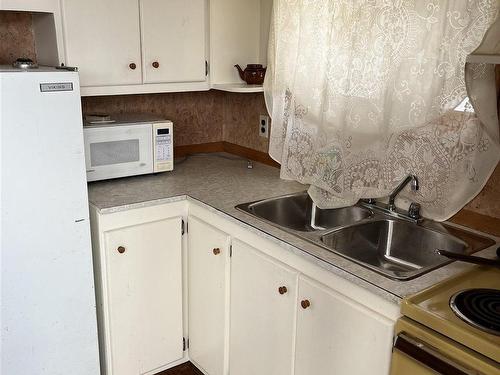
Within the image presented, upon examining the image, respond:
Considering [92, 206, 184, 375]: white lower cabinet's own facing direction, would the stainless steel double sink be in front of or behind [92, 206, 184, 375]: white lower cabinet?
in front

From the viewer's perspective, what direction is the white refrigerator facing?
toward the camera

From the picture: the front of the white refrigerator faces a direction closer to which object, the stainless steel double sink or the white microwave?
the stainless steel double sink

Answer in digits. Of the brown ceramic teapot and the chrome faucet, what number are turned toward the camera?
0

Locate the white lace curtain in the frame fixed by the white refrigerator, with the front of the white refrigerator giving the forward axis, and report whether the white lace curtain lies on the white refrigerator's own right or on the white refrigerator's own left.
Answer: on the white refrigerator's own left

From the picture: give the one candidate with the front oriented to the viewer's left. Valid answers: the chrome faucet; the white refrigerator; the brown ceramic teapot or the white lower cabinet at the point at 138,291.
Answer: the brown ceramic teapot

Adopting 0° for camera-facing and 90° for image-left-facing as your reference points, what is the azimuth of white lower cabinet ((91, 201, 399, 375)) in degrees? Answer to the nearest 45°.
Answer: approximately 45°

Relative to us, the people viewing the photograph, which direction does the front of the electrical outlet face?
facing the viewer and to the left of the viewer

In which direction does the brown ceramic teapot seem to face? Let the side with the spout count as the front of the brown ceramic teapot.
to the viewer's left
